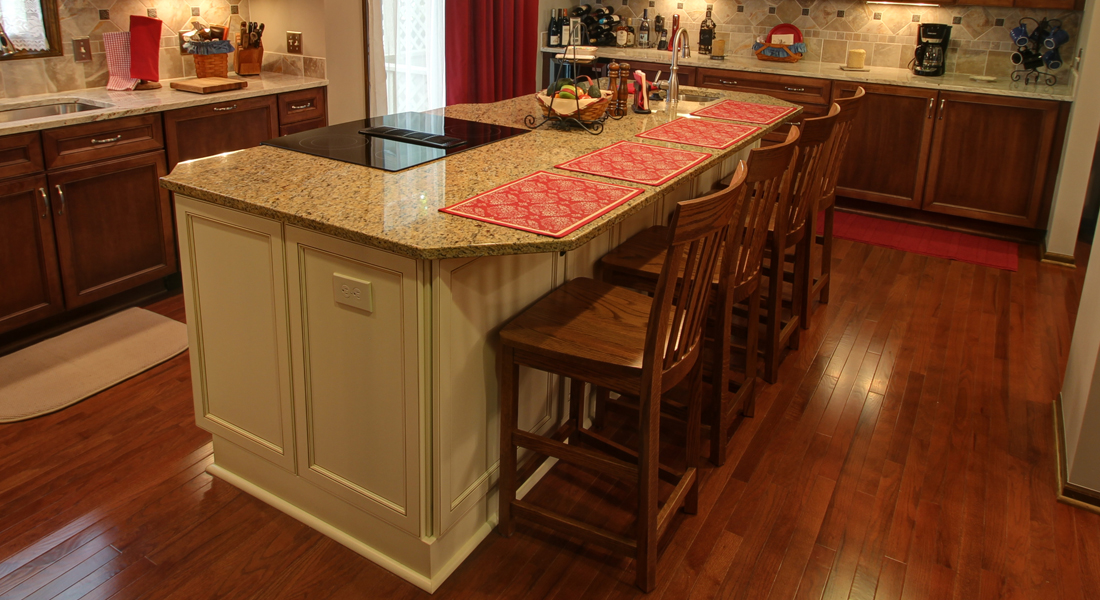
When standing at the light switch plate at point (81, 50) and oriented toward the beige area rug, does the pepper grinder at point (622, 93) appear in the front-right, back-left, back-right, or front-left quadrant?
front-left

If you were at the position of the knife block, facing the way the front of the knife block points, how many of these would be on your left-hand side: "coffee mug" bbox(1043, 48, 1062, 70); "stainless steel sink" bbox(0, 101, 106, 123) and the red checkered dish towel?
1

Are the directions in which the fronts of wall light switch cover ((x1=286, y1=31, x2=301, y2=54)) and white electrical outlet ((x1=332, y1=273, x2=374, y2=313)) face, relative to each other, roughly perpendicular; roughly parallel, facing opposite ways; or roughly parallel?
roughly parallel

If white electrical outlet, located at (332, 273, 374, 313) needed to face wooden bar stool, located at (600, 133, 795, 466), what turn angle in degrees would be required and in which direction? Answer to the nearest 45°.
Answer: approximately 135° to its left

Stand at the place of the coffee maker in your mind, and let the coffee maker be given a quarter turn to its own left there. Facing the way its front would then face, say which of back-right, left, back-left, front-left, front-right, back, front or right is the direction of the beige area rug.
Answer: right

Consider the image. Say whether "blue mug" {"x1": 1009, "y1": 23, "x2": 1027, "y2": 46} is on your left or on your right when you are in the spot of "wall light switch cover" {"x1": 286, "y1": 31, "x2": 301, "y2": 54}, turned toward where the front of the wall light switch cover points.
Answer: on your left

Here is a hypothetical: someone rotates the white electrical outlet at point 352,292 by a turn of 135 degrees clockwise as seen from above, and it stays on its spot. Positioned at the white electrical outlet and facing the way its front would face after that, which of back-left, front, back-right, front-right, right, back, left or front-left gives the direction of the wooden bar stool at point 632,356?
right

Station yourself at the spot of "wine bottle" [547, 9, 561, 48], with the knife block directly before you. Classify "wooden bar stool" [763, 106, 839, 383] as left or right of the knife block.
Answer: left

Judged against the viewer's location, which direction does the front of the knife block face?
facing the viewer

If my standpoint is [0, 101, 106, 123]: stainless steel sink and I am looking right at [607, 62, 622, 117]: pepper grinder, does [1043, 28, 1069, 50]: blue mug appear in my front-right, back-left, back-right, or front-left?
front-left

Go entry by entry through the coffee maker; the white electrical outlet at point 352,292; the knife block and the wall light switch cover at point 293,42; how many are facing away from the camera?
0

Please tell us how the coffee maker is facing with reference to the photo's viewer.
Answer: facing the viewer and to the left of the viewer

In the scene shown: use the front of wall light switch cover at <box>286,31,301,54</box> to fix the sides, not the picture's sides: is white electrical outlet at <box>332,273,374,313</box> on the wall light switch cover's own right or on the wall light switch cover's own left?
on the wall light switch cover's own left

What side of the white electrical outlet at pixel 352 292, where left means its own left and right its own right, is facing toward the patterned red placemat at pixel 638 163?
back
